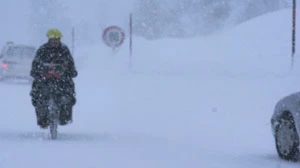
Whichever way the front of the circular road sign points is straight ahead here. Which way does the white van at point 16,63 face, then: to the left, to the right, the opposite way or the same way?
the opposite way

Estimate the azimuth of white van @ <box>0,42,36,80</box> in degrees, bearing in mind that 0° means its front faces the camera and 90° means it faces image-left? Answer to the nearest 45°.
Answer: approximately 180°

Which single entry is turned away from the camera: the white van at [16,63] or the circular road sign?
the white van

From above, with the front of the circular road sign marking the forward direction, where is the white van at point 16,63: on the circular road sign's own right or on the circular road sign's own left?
on the circular road sign's own right

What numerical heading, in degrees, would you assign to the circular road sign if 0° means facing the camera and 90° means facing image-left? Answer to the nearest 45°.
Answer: approximately 0°

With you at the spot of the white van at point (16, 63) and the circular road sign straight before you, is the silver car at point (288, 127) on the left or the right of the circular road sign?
right

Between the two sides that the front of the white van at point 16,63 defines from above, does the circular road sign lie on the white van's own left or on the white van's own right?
on the white van's own right
